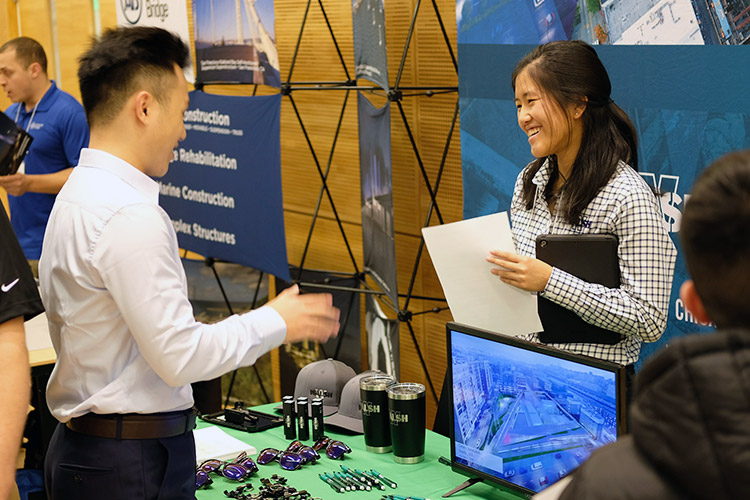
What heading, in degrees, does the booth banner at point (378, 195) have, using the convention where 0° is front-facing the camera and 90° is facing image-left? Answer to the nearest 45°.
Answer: approximately 45°

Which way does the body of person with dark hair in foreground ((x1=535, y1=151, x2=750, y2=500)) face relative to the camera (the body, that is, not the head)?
away from the camera

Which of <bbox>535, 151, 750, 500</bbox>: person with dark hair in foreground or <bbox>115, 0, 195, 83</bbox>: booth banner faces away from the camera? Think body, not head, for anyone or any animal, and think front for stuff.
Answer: the person with dark hair in foreground

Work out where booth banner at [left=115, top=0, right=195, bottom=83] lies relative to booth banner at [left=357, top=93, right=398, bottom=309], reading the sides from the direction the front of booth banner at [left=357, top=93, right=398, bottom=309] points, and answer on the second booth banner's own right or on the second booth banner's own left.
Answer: on the second booth banner's own right

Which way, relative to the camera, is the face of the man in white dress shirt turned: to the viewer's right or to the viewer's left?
to the viewer's right

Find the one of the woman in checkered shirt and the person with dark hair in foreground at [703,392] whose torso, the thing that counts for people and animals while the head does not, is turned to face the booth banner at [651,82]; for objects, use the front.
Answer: the person with dark hair in foreground

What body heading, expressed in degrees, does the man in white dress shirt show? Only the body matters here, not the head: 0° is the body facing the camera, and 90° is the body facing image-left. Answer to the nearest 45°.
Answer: approximately 225°

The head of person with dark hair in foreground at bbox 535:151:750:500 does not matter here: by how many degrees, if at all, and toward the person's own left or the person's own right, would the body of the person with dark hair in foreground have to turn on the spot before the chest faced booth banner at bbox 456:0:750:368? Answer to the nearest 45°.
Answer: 0° — they already face it

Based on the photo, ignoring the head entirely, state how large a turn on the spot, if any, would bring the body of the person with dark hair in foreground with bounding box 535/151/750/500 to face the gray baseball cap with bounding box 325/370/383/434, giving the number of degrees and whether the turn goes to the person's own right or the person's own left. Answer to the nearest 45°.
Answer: approximately 45° to the person's own left

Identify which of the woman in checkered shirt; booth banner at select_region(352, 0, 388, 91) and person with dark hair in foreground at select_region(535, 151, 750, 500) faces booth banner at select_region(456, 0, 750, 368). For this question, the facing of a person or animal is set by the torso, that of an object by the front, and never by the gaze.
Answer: the person with dark hair in foreground

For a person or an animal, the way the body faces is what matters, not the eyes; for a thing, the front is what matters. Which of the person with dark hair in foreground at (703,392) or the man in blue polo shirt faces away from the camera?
the person with dark hair in foreground
